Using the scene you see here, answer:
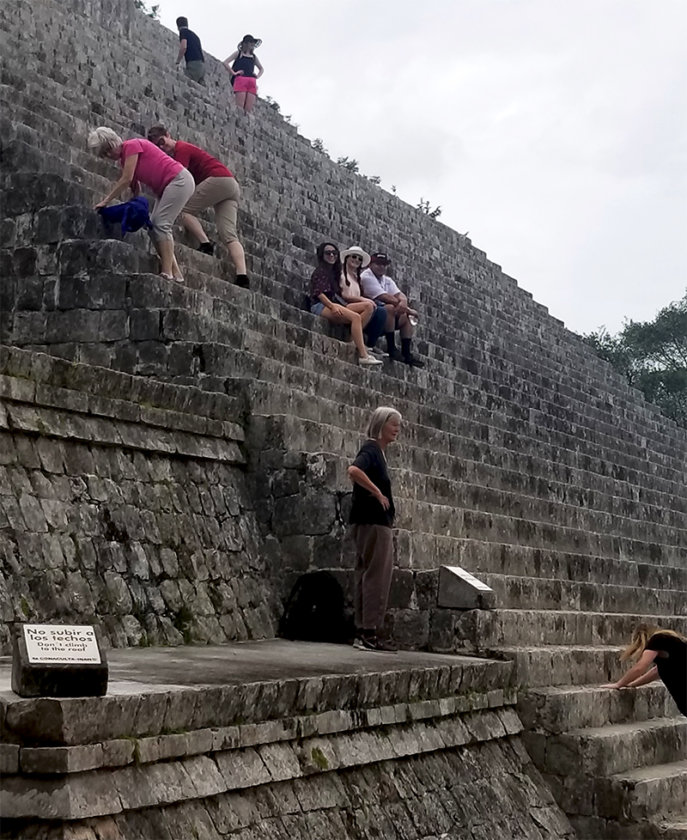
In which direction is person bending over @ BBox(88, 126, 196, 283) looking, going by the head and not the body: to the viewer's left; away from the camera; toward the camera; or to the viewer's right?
to the viewer's left

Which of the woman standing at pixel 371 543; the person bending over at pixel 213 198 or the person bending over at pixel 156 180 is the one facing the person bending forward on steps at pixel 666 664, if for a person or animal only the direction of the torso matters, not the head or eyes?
the woman standing

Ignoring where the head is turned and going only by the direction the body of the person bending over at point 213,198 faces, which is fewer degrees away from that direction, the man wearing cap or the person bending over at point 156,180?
the person bending over

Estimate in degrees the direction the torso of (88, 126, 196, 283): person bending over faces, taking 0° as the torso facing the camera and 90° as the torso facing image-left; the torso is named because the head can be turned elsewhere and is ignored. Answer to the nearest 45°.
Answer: approximately 90°

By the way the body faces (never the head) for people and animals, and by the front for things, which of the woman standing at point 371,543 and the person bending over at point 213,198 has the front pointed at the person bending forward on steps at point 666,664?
the woman standing

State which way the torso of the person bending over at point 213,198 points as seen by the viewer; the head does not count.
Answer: to the viewer's left

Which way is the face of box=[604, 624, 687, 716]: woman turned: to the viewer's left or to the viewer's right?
to the viewer's left

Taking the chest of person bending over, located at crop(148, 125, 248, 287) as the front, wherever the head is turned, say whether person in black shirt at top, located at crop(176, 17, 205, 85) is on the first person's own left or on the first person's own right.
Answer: on the first person's own right

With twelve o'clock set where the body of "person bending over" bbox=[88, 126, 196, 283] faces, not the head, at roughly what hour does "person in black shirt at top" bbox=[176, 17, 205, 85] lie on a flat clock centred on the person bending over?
The person in black shirt at top is roughly at 3 o'clock from the person bending over.

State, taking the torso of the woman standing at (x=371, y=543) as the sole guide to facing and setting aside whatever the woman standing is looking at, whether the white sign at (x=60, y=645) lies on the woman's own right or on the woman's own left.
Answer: on the woman's own right
